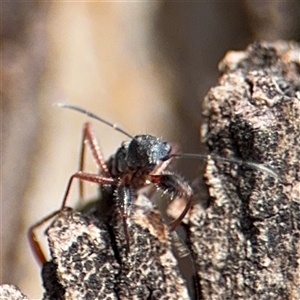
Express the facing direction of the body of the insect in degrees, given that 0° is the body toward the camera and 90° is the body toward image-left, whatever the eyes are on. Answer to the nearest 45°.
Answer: approximately 315°
